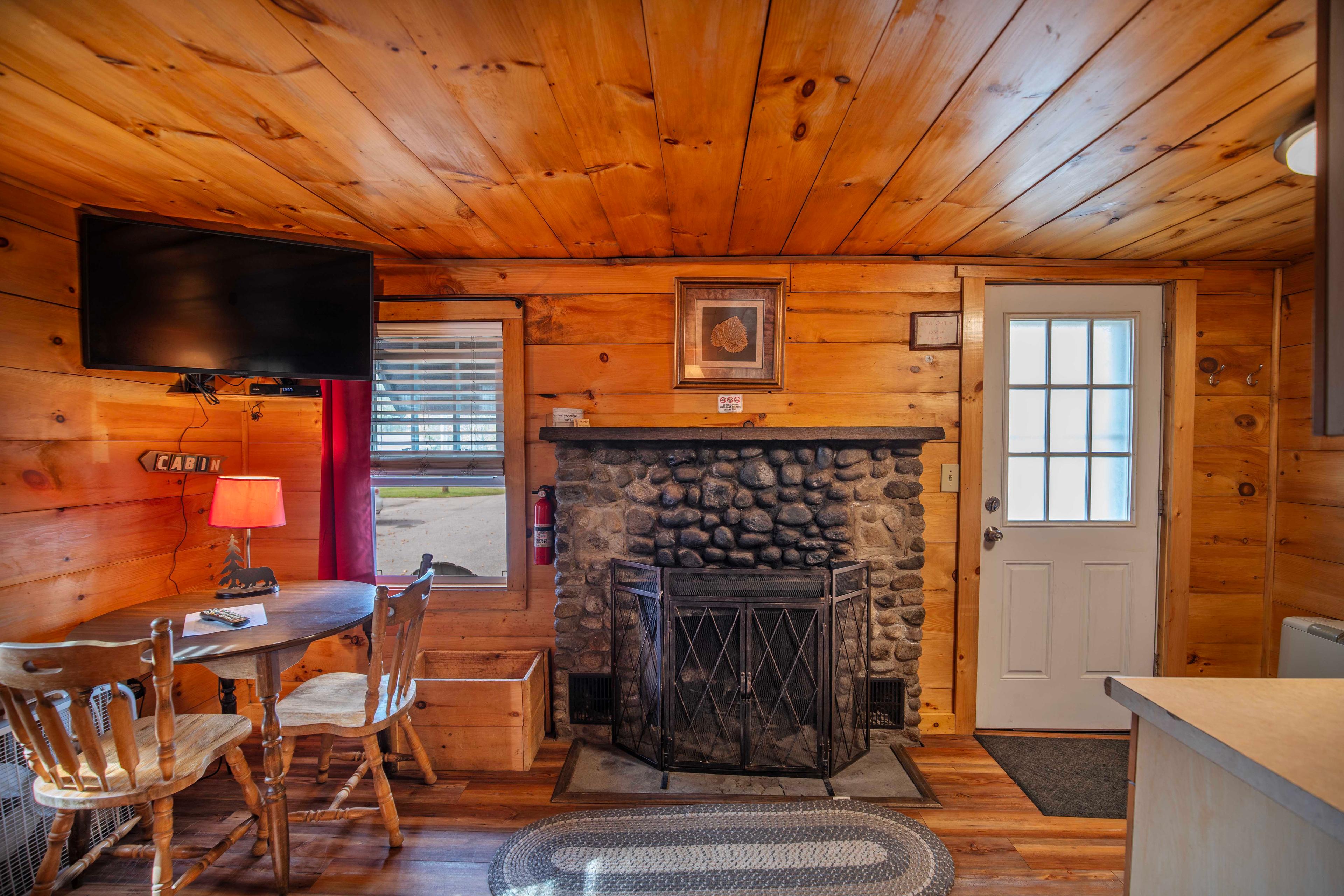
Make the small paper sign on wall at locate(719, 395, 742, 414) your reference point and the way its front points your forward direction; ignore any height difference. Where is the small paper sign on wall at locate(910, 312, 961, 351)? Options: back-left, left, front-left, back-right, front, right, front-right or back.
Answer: left

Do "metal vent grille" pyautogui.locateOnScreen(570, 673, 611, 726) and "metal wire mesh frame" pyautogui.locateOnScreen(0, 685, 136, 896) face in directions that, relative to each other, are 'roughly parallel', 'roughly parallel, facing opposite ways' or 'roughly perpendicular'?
roughly perpendicular

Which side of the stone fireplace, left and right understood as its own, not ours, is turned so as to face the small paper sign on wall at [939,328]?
left

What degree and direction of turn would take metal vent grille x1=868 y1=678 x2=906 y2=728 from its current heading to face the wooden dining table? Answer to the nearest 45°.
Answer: approximately 45° to its right

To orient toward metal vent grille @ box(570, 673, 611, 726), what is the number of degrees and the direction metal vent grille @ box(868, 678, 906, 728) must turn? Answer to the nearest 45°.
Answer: approximately 90° to its right

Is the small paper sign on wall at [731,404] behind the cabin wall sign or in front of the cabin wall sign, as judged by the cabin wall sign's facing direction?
in front

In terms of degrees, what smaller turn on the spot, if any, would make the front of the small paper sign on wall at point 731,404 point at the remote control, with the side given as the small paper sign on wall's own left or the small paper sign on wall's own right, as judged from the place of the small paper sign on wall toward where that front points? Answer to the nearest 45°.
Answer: approximately 45° to the small paper sign on wall's own right

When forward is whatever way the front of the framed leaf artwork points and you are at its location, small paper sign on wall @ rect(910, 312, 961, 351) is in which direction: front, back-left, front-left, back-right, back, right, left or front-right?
left

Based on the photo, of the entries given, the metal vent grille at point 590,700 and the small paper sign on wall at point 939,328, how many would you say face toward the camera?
2
